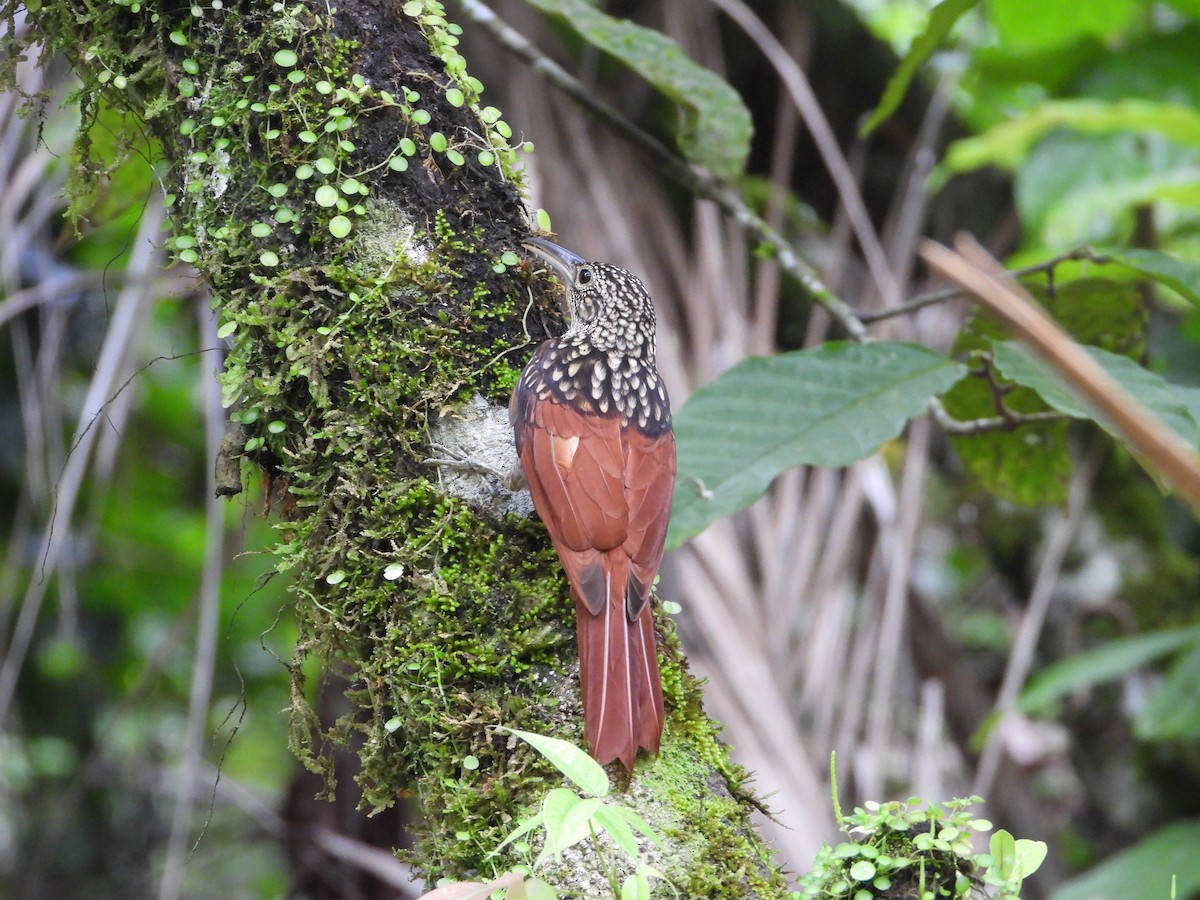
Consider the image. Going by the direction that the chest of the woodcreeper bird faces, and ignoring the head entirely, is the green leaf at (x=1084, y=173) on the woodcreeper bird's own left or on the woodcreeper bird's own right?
on the woodcreeper bird's own right

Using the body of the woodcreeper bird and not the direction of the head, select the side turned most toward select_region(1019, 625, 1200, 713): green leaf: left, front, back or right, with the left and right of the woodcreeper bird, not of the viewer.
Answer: right

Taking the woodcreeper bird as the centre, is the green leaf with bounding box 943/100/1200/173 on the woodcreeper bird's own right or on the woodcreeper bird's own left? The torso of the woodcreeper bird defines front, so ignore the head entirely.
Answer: on the woodcreeper bird's own right

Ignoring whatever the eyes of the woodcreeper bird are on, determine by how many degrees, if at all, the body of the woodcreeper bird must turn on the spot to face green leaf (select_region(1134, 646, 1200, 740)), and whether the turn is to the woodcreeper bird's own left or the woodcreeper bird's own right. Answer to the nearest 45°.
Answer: approximately 90° to the woodcreeper bird's own right

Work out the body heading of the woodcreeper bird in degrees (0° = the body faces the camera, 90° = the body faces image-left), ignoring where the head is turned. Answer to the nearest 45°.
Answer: approximately 135°

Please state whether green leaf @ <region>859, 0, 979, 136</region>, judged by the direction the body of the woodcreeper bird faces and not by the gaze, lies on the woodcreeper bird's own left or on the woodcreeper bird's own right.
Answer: on the woodcreeper bird's own right

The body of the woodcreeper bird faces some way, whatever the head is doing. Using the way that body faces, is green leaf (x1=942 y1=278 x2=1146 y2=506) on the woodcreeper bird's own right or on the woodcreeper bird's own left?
on the woodcreeper bird's own right

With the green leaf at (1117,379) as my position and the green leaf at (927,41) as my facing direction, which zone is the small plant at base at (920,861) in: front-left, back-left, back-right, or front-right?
back-left

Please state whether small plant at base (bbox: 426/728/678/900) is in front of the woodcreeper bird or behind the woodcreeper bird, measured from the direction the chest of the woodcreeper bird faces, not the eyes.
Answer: behind

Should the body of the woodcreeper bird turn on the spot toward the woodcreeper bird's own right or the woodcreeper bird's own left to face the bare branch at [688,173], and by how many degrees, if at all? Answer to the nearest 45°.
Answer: approximately 45° to the woodcreeper bird's own right

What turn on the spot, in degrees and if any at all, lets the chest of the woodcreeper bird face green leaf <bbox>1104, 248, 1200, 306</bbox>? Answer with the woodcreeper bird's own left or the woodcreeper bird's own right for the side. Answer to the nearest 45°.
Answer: approximately 90° to the woodcreeper bird's own right
